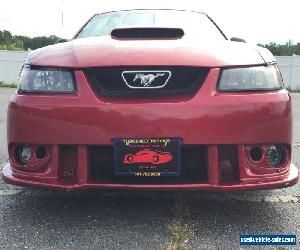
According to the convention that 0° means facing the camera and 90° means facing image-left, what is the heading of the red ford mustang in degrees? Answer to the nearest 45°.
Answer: approximately 0°
